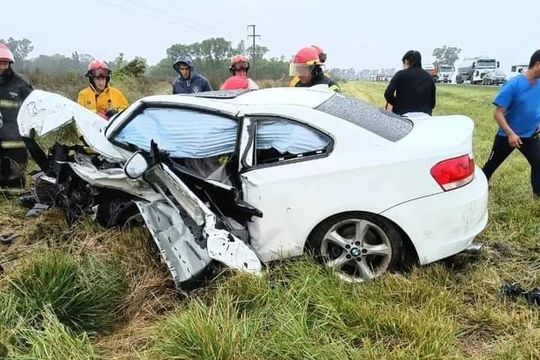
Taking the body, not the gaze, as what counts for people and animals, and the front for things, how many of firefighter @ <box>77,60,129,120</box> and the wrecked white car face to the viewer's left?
1

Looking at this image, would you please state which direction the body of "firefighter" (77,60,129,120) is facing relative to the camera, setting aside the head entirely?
toward the camera

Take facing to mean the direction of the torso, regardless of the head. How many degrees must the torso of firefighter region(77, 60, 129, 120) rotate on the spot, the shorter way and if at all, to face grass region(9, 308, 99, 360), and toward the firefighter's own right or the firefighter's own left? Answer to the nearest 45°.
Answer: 0° — they already face it

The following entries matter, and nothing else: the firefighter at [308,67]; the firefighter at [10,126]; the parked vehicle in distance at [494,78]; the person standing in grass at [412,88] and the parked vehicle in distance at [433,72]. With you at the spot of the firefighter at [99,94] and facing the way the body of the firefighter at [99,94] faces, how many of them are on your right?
1

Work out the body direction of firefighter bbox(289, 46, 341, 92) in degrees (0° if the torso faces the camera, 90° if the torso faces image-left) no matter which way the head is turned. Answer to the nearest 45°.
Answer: approximately 45°

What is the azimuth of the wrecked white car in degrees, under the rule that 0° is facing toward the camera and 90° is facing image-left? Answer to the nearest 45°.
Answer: approximately 90°

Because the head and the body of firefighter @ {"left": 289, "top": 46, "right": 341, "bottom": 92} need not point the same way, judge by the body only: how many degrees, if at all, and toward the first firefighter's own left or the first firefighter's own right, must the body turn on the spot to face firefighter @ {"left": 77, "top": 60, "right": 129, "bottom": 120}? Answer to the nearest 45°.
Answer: approximately 45° to the first firefighter's own right

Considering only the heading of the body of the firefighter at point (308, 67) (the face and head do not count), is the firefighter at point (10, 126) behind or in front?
in front

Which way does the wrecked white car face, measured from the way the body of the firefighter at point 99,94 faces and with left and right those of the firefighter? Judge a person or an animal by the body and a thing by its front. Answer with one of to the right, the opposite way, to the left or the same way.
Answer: to the right

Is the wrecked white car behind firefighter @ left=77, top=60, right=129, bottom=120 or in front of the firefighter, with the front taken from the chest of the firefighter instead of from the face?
in front
